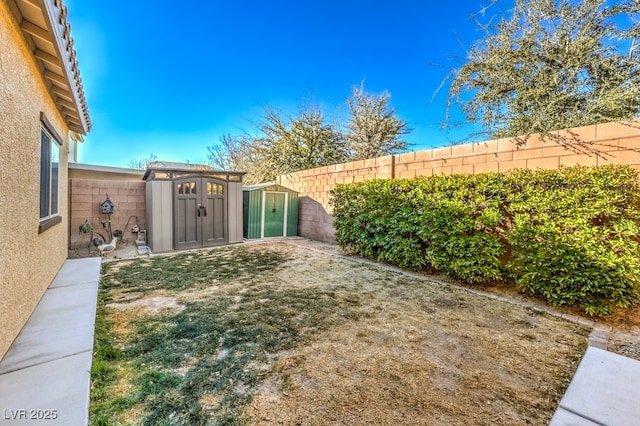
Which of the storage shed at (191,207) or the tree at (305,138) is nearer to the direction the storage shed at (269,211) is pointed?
the storage shed

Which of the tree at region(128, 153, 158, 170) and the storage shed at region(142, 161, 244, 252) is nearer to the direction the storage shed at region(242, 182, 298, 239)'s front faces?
the storage shed

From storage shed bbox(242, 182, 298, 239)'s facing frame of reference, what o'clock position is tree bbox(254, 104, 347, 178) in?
The tree is roughly at 7 o'clock from the storage shed.

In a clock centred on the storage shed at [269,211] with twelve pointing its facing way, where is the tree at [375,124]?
The tree is roughly at 8 o'clock from the storage shed.

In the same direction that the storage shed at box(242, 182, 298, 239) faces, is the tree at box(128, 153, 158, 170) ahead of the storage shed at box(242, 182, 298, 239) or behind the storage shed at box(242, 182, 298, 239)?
behind

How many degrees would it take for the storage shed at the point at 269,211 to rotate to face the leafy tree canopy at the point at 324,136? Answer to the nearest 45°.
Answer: approximately 135° to its left

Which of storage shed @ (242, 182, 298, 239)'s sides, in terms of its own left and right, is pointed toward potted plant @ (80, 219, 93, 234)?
right

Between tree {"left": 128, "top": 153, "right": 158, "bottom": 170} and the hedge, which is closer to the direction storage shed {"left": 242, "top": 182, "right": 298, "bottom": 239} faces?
the hedge

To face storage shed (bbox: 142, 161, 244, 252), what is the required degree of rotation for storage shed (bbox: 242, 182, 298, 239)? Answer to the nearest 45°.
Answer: approximately 45° to its right

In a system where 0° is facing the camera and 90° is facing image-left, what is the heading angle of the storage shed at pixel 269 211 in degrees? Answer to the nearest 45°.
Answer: approximately 0°
